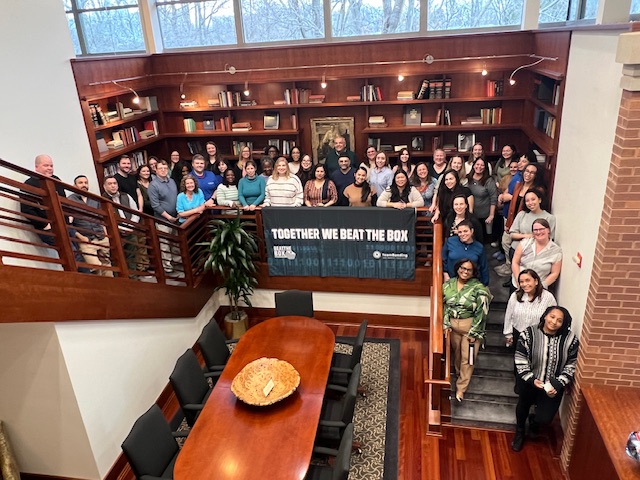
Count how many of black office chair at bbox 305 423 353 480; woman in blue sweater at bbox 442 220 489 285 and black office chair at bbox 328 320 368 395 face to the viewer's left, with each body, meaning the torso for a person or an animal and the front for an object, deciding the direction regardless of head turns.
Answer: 2

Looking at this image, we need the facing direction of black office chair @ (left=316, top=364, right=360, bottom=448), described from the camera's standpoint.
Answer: facing to the left of the viewer

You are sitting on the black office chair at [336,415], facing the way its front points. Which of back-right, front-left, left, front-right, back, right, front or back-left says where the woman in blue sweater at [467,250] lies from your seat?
back-right

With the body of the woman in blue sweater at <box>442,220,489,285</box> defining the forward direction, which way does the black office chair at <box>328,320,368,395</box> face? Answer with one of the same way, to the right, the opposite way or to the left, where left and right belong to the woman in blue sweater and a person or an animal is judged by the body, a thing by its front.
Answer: to the right

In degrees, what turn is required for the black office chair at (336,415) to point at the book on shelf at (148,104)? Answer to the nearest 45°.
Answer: approximately 45° to its right

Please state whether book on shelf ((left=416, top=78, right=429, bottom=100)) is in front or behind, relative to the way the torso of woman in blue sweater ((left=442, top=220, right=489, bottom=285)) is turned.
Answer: behind

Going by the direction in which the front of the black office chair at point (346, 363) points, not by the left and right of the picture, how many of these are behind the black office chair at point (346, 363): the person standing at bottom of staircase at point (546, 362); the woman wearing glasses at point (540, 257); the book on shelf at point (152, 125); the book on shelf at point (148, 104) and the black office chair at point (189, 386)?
2

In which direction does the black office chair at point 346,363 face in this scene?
to the viewer's left

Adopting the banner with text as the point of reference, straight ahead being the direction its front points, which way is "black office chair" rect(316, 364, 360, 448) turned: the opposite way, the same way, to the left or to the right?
to the right

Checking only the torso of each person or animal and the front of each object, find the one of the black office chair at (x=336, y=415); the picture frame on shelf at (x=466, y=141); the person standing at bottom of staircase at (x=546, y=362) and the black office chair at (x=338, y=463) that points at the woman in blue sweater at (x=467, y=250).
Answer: the picture frame on shelf

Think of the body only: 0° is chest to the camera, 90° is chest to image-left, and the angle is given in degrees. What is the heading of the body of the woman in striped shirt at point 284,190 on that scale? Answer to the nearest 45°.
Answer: approximately 0°

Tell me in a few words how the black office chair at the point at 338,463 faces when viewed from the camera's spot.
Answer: facing to the left of the viewer
